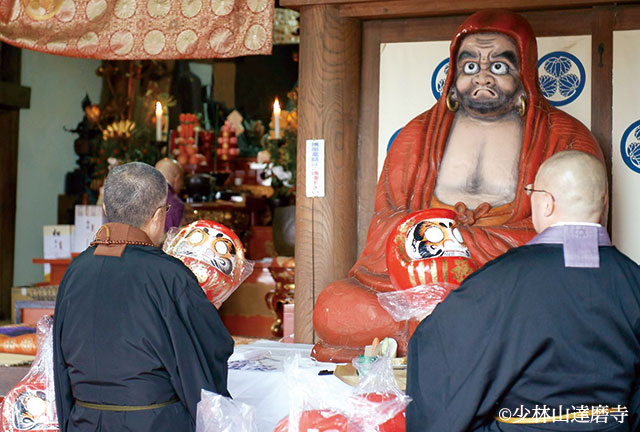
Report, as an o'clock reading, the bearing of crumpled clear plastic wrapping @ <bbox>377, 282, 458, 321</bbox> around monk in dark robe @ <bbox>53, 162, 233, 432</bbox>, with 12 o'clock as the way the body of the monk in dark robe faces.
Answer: The crumpled clear plastic wrapping is roughly at 1 o'clock from the monk in dark robe.

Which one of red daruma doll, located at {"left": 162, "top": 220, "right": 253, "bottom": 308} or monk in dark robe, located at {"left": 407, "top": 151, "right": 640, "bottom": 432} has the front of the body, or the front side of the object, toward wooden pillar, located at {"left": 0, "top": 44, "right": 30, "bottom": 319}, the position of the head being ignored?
the monk in dark robe

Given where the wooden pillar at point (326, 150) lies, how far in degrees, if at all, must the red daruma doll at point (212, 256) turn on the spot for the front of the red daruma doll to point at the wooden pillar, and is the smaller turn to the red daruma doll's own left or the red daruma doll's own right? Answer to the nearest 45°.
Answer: approximately 135° to the red daruma doll's own left

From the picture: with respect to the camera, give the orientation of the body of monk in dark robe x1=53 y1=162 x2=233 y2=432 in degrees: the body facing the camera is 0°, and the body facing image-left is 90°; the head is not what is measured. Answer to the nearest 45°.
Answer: approximately 225°

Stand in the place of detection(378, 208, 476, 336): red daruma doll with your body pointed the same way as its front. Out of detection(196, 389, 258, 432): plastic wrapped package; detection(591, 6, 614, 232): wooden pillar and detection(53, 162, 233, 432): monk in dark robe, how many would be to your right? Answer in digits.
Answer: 2

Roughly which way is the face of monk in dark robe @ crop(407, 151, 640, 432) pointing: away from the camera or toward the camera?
away from the camera

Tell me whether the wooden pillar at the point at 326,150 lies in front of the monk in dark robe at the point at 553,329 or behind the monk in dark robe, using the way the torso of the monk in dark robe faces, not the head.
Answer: in front

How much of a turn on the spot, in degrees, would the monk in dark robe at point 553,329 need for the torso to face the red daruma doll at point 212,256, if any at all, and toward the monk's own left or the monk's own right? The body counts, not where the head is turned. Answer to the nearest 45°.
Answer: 0° — they already face it

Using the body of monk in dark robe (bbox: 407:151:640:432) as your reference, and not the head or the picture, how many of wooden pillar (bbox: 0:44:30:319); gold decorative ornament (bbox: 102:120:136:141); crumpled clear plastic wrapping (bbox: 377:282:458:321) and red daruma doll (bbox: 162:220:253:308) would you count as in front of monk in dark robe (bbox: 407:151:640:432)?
4

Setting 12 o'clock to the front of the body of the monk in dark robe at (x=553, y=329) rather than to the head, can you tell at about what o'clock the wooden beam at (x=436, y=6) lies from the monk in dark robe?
The wooden beam is roughly at 1 o'clock from the monk in dark robe.

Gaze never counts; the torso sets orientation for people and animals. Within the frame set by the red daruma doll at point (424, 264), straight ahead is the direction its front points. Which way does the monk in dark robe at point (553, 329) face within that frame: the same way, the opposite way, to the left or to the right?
the opposite way

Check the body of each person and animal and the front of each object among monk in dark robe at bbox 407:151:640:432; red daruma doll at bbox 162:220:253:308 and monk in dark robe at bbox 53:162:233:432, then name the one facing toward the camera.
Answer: the red daruma doll

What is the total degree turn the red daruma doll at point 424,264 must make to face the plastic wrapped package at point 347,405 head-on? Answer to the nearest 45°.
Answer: approximately 45° to its right

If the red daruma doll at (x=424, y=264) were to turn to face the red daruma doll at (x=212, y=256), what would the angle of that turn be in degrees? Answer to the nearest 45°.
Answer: approximately 135° to its right

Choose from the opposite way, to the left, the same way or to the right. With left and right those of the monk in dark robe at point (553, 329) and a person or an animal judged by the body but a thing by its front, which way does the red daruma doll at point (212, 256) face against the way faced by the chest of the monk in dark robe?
the opposite way

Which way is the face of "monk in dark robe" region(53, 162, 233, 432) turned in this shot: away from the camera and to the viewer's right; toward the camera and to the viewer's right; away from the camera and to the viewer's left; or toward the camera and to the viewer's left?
away from the camera and to the viewer's right

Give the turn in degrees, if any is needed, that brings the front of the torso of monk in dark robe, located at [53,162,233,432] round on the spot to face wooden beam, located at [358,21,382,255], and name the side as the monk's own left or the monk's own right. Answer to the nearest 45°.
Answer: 0° — they already face it

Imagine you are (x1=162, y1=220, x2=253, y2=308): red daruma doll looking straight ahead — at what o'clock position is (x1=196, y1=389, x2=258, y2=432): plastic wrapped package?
The plastic wrapped package is roughly at 12 o'clock from the red daruma doll.
